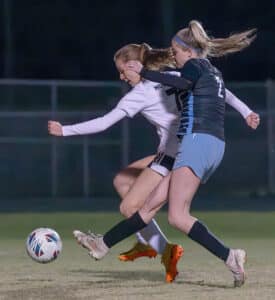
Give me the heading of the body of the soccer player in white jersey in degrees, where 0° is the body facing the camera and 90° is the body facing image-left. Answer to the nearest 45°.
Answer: approximately 90°
